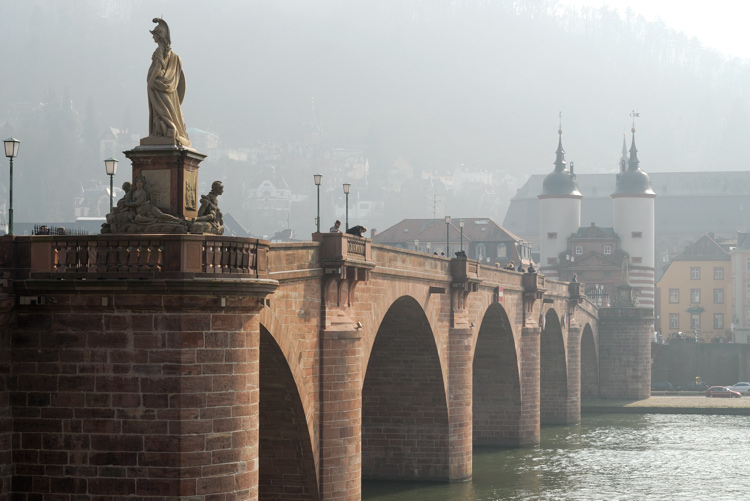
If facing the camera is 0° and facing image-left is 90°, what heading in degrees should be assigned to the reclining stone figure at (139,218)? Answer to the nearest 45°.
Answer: approximately 0°

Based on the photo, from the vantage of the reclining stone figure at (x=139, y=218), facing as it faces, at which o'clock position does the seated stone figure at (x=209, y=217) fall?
the seated stone figure at (x=209, y=217) is roughly at 9 o'clock from the reclining stone figure at (x=139, y=218).
